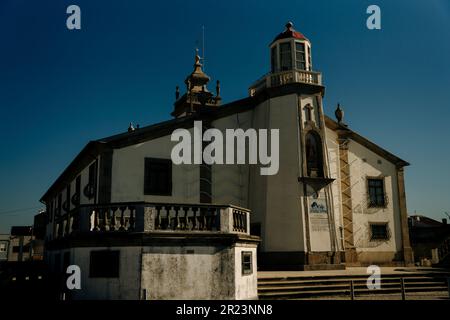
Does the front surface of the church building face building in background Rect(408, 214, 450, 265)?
no
